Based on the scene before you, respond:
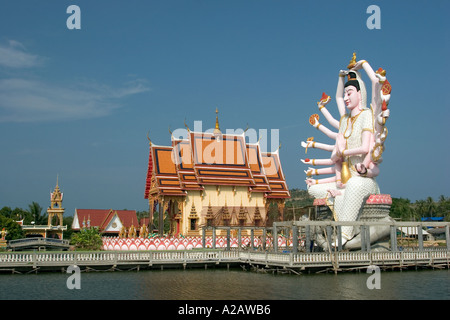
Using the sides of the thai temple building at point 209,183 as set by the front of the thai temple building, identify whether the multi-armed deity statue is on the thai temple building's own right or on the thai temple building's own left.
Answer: on the thai temple building's own left

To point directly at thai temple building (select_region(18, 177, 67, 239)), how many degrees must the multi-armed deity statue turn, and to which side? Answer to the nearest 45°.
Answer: approximately 90° to its right

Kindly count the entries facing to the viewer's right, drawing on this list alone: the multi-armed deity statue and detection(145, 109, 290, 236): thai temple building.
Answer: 0

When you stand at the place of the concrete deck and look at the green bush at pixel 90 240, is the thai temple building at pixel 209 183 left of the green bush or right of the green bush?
right

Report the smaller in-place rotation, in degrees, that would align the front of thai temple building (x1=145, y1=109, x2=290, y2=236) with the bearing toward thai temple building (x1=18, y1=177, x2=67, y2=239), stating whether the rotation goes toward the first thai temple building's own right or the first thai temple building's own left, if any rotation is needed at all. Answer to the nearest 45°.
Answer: approximately 45° to the first thai temple building's own right

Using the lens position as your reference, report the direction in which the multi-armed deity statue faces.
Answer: facing the viewer and to the left of the viewer

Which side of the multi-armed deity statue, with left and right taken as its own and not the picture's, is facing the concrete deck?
front
